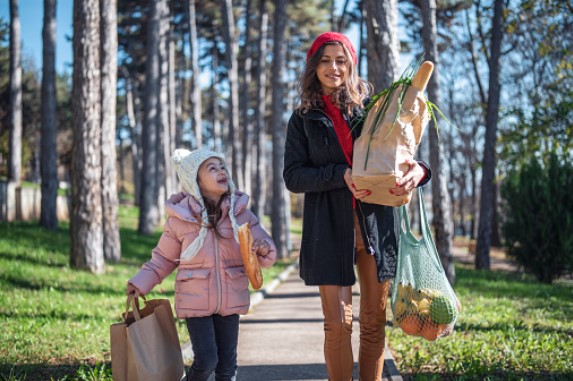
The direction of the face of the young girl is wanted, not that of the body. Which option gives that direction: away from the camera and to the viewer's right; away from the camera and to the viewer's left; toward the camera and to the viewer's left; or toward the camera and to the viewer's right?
toward the camera and to the viewer's right

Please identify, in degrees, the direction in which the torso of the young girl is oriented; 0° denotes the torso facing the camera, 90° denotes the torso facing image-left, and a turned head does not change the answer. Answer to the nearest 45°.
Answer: approximately 0°

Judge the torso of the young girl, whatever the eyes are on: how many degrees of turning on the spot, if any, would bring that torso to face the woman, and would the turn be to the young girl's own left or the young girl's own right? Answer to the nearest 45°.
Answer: approximately 45° to the young girl's own left
